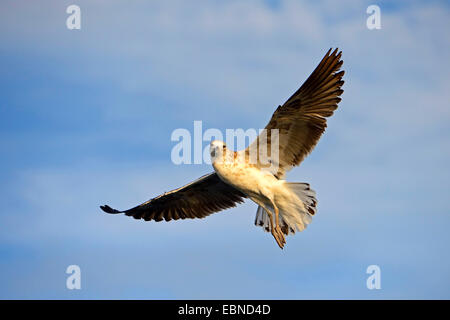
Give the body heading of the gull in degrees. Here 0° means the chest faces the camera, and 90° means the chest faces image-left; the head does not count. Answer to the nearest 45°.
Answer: approximately 45°
